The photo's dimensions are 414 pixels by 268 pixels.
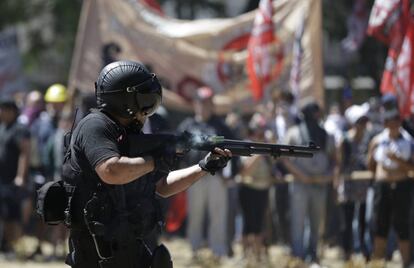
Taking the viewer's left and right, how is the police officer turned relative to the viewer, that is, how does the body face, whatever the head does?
facing to the right of the viewer

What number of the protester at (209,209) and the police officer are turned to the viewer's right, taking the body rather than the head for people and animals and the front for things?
1

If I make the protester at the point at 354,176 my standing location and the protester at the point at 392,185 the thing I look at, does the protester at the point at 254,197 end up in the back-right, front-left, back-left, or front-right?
back-right

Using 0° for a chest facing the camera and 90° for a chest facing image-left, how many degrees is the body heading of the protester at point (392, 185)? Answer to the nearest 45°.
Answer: approximately 0°

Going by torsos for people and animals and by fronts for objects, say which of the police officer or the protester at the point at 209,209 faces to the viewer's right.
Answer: the police officer

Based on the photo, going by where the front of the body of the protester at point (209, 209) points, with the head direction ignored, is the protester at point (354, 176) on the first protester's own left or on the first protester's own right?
on the first protester's own left

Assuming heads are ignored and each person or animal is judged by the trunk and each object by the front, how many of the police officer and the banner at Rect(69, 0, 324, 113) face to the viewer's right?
1

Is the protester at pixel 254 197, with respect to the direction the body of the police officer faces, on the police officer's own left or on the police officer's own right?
on the police officer's own left
